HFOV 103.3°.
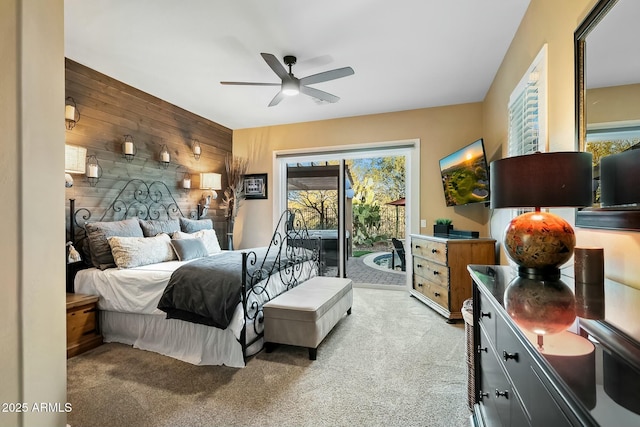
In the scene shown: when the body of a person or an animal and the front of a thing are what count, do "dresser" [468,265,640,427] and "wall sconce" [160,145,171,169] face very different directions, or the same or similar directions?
very different directions

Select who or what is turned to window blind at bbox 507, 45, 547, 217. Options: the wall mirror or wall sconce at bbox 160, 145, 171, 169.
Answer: the wall sconce

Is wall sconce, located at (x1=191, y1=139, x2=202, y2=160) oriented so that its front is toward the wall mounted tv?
yes

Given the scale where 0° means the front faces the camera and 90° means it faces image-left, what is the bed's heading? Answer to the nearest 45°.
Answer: approximately 315°

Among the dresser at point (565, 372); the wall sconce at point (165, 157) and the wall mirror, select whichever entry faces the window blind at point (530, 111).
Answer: the wall sconce

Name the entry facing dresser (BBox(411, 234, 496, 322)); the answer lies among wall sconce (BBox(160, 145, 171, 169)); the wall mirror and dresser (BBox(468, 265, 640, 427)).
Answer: the wall sconce

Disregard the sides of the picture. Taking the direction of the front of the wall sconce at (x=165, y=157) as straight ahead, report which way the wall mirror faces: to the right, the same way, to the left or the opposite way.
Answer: the opposite way

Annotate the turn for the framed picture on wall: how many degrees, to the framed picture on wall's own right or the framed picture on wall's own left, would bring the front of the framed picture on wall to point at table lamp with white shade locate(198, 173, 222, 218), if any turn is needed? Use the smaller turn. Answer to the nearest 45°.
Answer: approximately 45° to the framed picture on wall's own right

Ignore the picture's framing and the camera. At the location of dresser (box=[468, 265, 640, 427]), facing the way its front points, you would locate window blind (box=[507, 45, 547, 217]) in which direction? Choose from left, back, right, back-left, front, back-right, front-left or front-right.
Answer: back-right

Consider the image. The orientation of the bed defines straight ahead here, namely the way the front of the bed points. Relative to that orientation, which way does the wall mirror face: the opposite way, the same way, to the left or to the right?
the opposite way

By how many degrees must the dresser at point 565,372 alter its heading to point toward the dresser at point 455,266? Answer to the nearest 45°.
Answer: approximately 135° to its right
